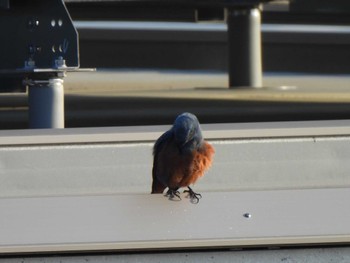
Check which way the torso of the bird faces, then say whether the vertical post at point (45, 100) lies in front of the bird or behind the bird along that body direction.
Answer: behind

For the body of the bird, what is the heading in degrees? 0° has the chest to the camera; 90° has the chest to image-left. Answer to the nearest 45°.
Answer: approximately 315°

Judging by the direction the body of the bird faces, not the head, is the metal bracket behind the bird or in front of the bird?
behind

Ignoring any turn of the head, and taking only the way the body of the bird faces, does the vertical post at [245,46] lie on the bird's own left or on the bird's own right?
on the bird's own left
